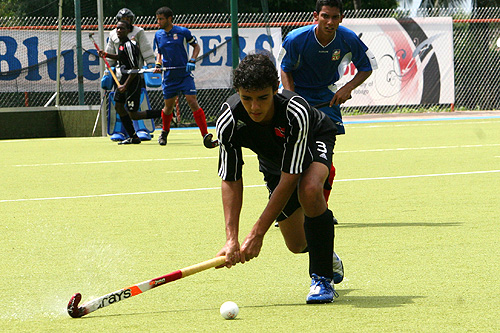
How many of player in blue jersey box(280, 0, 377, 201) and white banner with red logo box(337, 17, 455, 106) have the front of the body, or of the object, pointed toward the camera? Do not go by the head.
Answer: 2

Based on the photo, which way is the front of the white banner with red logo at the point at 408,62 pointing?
toward the camera

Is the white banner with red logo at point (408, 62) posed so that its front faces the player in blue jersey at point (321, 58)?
yes

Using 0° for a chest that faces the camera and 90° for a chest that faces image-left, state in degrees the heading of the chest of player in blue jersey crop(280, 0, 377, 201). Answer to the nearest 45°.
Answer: approximately 0°

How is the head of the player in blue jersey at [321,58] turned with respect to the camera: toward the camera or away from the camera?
toward the camera

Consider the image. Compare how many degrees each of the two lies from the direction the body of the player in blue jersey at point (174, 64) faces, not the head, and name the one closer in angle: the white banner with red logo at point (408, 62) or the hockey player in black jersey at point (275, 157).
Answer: the hockey player in black jersey

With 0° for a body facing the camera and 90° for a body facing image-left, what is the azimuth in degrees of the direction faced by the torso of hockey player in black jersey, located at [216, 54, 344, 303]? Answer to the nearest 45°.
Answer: approximately 45°

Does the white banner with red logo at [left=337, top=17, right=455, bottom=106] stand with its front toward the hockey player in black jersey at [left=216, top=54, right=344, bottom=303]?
yes

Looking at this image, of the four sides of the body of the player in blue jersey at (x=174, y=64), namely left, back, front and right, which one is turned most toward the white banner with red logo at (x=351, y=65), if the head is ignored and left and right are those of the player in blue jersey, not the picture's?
back

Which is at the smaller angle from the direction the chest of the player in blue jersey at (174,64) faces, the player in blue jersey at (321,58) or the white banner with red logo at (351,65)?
the player in blue jersey

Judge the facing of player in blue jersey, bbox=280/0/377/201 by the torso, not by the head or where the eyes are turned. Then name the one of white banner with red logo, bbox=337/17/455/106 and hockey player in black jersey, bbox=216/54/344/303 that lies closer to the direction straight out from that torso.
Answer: the hockey player in black jersey

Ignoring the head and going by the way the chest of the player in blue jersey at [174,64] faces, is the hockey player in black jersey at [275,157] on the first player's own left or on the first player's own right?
on the first player's own left

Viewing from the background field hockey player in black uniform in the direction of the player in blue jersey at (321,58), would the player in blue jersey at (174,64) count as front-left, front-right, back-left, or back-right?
front-left

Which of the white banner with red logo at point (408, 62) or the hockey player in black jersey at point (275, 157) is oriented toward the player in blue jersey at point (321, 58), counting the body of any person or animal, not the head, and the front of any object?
the white banner with red logo
